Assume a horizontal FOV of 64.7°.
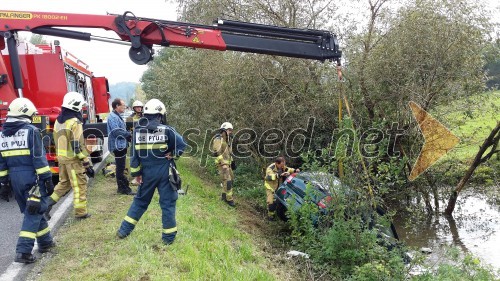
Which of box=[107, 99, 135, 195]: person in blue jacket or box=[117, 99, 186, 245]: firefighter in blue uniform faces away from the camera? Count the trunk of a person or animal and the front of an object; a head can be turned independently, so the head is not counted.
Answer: the firefighter in blue uniform

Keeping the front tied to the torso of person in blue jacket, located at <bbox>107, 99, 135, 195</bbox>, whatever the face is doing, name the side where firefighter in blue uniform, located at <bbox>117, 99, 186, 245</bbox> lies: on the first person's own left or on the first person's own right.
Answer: on the first person's own right

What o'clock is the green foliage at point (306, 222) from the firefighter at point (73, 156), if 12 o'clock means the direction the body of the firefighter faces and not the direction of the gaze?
The green foliage is roughly at 2 o'clock from the firefighter.

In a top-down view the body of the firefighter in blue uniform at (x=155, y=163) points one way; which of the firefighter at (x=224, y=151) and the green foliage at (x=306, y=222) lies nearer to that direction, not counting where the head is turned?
the firefighter

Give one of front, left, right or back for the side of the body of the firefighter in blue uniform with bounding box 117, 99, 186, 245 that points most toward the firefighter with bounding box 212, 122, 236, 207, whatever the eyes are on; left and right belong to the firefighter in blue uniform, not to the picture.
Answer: front

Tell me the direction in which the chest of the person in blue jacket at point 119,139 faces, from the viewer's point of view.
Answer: to the viewer's right

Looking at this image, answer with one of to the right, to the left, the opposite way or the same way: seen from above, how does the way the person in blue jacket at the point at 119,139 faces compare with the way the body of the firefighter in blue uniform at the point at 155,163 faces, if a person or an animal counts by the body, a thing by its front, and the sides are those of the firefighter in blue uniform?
to the right

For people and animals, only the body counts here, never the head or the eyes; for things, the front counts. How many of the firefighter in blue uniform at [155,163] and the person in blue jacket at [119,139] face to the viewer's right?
1

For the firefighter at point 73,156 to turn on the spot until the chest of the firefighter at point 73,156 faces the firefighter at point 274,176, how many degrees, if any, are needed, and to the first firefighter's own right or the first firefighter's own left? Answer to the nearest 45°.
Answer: approximately 45° to the first firefighter's own right

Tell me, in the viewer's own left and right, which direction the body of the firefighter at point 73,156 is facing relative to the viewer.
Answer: facing away from the viewer and to the right of the viewer

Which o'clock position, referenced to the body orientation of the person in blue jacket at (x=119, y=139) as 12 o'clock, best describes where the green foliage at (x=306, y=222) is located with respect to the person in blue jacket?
The green foliage is roughly at 1 o'clock from the person in blue jacket.

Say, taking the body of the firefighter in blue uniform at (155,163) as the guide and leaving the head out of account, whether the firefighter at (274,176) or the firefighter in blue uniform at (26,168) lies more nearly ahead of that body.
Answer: the firefighter

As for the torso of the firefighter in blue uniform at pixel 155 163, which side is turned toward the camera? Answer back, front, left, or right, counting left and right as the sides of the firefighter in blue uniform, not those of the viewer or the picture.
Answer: back
